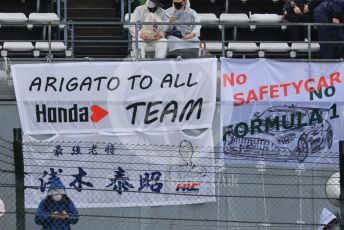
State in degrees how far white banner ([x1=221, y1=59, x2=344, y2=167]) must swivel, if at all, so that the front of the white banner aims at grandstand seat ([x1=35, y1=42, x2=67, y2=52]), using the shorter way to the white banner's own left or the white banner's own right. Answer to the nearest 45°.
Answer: approximately 90° to the white banner's own right

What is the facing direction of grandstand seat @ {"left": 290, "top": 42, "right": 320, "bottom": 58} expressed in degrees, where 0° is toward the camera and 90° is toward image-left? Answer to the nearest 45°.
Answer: approximately 0°

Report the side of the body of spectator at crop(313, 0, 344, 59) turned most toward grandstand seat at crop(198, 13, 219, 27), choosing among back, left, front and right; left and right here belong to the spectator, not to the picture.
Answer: right

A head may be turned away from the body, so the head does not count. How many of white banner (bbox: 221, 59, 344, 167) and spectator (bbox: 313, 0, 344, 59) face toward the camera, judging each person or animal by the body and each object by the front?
2

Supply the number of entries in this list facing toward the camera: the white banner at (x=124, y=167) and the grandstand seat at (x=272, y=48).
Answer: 2

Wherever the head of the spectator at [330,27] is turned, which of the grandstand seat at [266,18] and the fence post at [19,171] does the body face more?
the fence post
